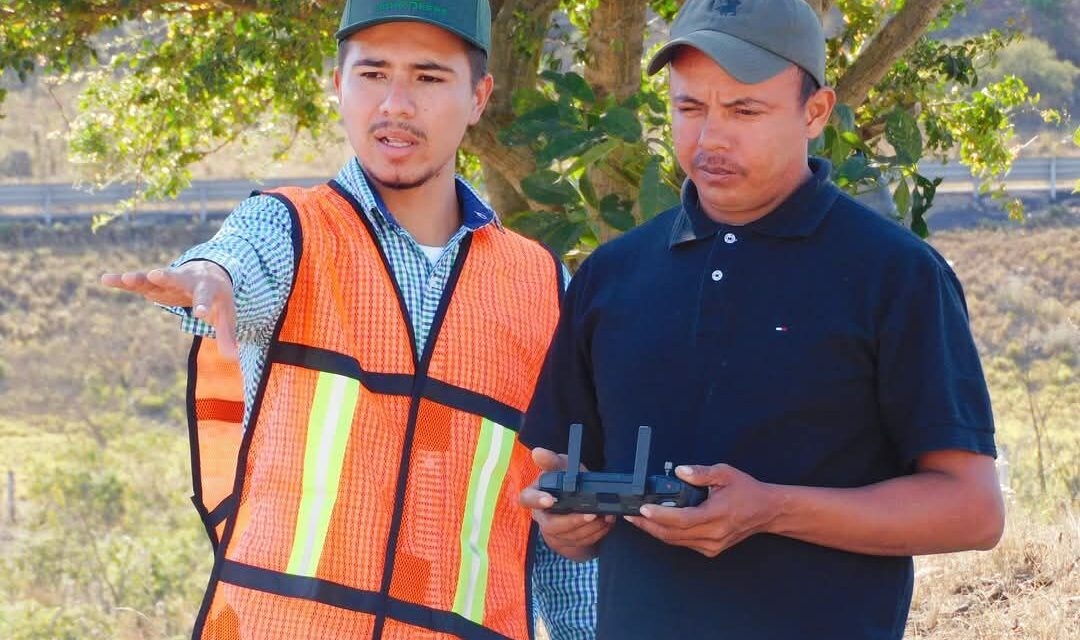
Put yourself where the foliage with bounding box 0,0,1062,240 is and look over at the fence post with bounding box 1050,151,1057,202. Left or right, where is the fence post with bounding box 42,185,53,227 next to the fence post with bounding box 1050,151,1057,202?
left

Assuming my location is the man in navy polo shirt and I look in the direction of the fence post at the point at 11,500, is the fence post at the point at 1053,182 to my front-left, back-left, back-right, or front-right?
front-right

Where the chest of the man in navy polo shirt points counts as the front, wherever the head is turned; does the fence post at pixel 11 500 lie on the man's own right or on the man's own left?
on the man's own right

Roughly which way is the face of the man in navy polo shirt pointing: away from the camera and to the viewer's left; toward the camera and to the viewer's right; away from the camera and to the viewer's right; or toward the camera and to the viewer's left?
toward the camera and to the viewer's left

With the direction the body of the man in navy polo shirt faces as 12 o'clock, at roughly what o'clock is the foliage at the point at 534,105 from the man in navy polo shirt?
The foliage is roughly at 4 o'clock from the man in navy polo shirt.

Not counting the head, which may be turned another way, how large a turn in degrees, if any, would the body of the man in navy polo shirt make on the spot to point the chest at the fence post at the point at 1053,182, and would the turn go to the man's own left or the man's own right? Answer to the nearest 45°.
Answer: approximately 135° to the man's own right

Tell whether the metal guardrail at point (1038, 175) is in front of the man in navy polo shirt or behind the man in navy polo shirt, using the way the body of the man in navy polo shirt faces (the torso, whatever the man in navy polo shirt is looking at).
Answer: behind

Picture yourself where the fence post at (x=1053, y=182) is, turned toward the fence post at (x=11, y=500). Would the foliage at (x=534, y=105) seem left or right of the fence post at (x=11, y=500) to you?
left

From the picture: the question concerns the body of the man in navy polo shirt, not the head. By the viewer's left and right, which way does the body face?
facing the viewer and to the left of the viewer
